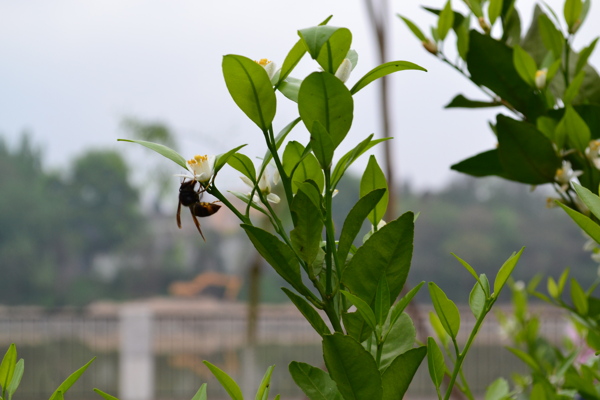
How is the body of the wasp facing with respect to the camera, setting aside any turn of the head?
to the viewer's left
